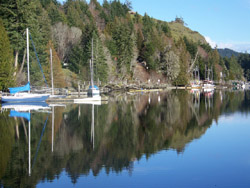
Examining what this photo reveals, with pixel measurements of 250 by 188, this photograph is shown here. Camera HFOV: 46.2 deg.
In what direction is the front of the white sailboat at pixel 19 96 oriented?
to the viewer's right
